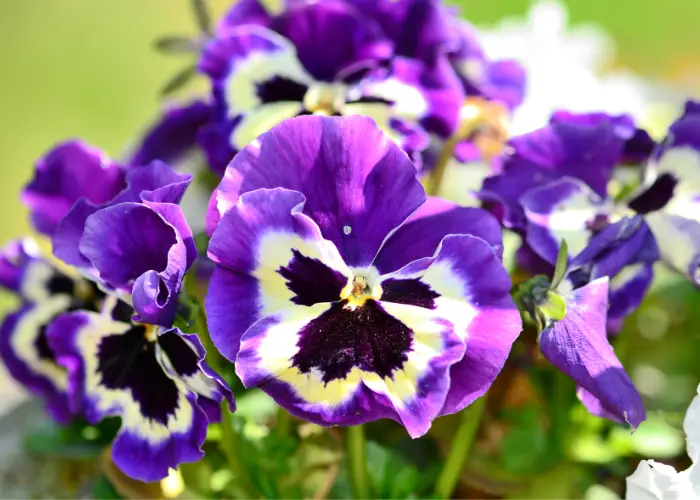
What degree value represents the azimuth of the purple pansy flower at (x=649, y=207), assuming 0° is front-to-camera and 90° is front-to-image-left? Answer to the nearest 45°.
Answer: approximately 0°

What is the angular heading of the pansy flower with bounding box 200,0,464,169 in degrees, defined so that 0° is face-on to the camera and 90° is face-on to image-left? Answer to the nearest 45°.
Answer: approximately 0°

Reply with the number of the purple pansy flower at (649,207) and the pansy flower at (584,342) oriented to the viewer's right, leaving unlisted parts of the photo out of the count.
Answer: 1

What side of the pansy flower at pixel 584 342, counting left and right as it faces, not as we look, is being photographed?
right

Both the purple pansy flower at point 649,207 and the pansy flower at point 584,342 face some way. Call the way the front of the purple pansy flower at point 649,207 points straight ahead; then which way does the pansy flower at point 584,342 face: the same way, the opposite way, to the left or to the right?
to the left
